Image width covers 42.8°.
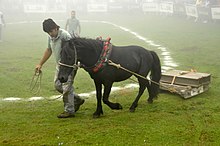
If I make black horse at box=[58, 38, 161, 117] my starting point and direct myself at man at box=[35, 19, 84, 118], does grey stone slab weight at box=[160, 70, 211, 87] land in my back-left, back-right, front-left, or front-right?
back-right

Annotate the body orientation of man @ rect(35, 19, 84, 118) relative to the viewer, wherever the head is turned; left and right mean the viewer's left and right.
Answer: facing the viewer and to the left of the viewer

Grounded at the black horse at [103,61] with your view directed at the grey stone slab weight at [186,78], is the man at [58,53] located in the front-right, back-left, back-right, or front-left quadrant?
back-left

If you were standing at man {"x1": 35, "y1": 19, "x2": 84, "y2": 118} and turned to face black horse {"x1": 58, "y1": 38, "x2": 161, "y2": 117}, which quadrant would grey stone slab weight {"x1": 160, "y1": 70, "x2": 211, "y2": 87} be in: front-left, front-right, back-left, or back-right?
front-left

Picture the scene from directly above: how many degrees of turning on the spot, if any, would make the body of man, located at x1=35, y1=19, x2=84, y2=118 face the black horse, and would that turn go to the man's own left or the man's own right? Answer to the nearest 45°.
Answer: approximately 135° to the man's own left

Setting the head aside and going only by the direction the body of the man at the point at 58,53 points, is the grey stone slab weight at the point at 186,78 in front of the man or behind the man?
behind
